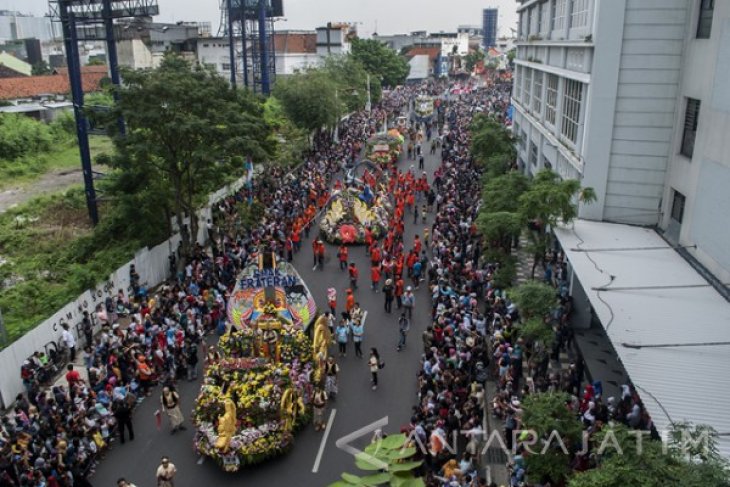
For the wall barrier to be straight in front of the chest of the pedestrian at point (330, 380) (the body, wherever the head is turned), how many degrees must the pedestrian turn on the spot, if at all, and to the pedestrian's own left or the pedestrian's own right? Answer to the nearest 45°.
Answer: approximately 135° to the pedestrian's own right

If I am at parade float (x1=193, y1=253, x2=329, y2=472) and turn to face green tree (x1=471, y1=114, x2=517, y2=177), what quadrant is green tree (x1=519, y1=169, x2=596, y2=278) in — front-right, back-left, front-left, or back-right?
front-right

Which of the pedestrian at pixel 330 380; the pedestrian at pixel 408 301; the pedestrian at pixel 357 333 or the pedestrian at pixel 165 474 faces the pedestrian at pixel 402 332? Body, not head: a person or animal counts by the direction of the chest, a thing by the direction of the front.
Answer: the pedestrian at pixel 408 301

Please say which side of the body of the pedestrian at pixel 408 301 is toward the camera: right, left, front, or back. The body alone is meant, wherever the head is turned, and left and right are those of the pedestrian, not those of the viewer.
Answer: front

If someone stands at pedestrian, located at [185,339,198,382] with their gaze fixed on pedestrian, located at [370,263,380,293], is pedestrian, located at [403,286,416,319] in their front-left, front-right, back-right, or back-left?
front-right

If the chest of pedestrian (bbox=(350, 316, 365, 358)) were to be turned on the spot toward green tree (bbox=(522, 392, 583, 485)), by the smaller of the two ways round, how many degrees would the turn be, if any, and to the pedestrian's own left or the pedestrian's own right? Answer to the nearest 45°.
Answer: approximately 45° to the pedestrian's own left

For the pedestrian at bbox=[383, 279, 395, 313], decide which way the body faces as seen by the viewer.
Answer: toward the camera

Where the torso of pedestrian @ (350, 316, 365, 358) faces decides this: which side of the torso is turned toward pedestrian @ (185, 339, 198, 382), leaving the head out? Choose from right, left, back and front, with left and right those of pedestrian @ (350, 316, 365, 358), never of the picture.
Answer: right

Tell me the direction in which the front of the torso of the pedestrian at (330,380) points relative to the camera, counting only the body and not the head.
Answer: toward the camera

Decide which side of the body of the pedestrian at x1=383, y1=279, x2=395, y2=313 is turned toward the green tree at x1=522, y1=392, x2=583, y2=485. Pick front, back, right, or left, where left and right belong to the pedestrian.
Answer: front

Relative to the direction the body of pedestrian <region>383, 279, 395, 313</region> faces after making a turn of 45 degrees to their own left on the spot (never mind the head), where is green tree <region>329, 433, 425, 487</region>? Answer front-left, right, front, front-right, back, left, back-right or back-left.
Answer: front-right

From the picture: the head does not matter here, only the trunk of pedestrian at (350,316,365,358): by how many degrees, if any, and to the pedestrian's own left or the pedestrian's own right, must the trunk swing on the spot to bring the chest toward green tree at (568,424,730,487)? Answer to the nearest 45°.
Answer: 0° — they already face it

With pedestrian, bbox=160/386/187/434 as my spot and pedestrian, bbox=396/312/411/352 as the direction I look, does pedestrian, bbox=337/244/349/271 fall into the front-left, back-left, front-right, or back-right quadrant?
front-left

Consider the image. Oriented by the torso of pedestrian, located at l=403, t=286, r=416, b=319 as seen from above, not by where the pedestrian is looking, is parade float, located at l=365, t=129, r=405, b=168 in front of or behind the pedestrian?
behind

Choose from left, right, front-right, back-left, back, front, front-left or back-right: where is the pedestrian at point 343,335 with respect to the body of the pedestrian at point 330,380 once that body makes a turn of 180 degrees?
front
